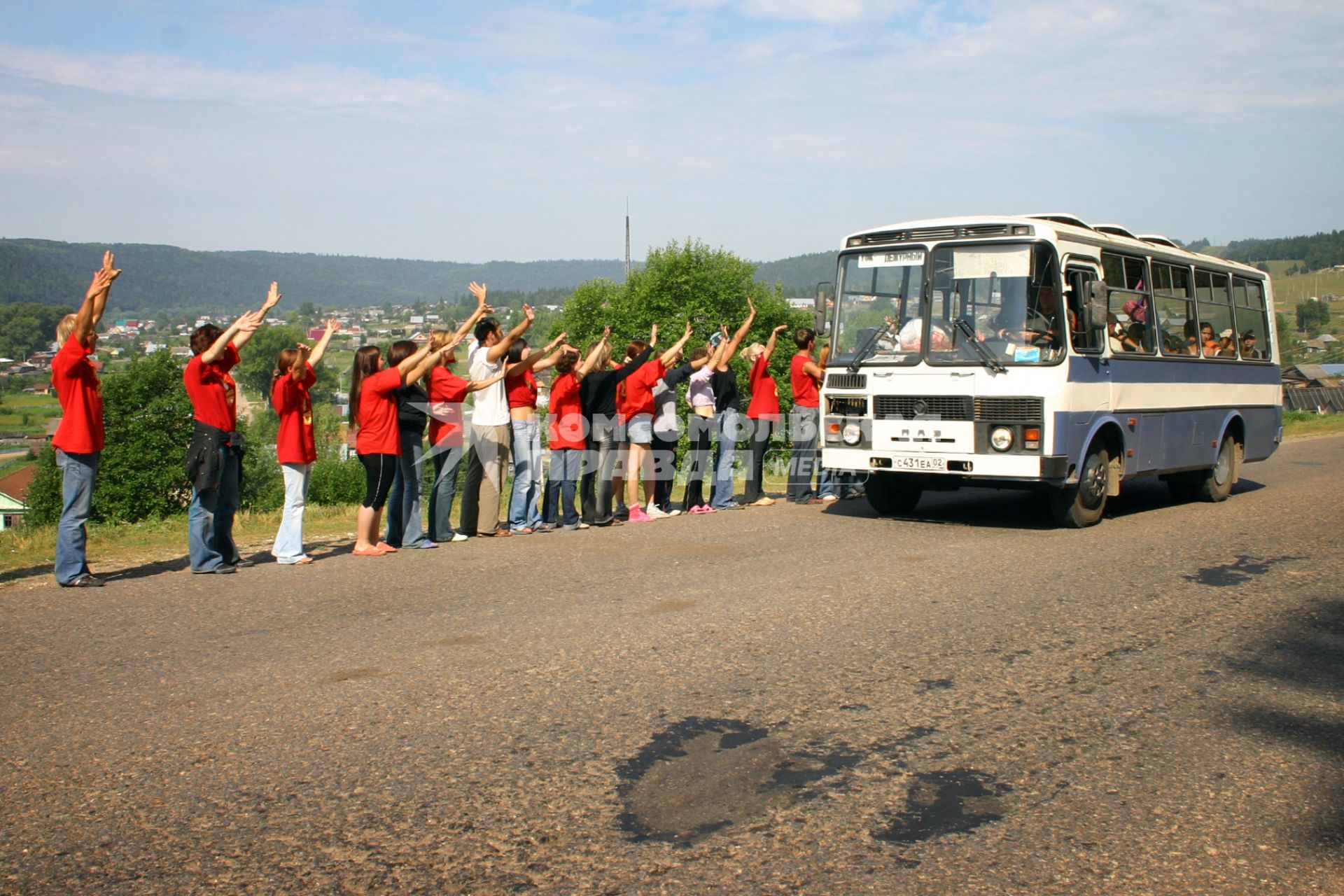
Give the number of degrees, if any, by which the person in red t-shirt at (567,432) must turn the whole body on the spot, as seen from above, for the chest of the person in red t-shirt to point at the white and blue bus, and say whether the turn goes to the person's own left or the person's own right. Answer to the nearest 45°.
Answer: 0° — they already face it

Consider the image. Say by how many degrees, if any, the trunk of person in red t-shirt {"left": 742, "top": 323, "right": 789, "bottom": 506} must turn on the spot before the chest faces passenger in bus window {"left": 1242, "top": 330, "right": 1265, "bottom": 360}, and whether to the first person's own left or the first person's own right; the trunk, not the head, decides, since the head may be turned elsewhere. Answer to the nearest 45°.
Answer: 0° — they already face them

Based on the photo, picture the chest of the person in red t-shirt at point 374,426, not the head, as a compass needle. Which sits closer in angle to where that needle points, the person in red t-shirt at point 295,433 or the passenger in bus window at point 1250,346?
the passenger in bus window

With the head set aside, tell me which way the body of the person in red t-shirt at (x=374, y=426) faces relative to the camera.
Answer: to the viewer's right

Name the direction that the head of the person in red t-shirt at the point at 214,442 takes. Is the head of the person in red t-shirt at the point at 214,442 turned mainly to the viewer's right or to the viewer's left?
to the viewer's right

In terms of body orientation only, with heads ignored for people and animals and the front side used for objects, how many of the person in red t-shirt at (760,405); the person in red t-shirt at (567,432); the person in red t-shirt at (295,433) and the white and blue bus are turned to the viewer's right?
3

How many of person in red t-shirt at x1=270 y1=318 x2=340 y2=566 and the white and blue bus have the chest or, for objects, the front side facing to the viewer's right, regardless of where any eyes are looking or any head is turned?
1

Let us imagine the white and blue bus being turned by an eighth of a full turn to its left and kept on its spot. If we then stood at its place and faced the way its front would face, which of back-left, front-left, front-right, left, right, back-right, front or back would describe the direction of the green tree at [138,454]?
back-right

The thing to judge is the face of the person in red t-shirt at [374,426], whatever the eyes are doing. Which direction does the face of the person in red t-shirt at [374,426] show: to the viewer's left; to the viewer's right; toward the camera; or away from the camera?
to the viewer's right

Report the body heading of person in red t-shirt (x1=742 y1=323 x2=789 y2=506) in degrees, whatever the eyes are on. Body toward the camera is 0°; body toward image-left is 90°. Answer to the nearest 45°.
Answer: approximately 270°
